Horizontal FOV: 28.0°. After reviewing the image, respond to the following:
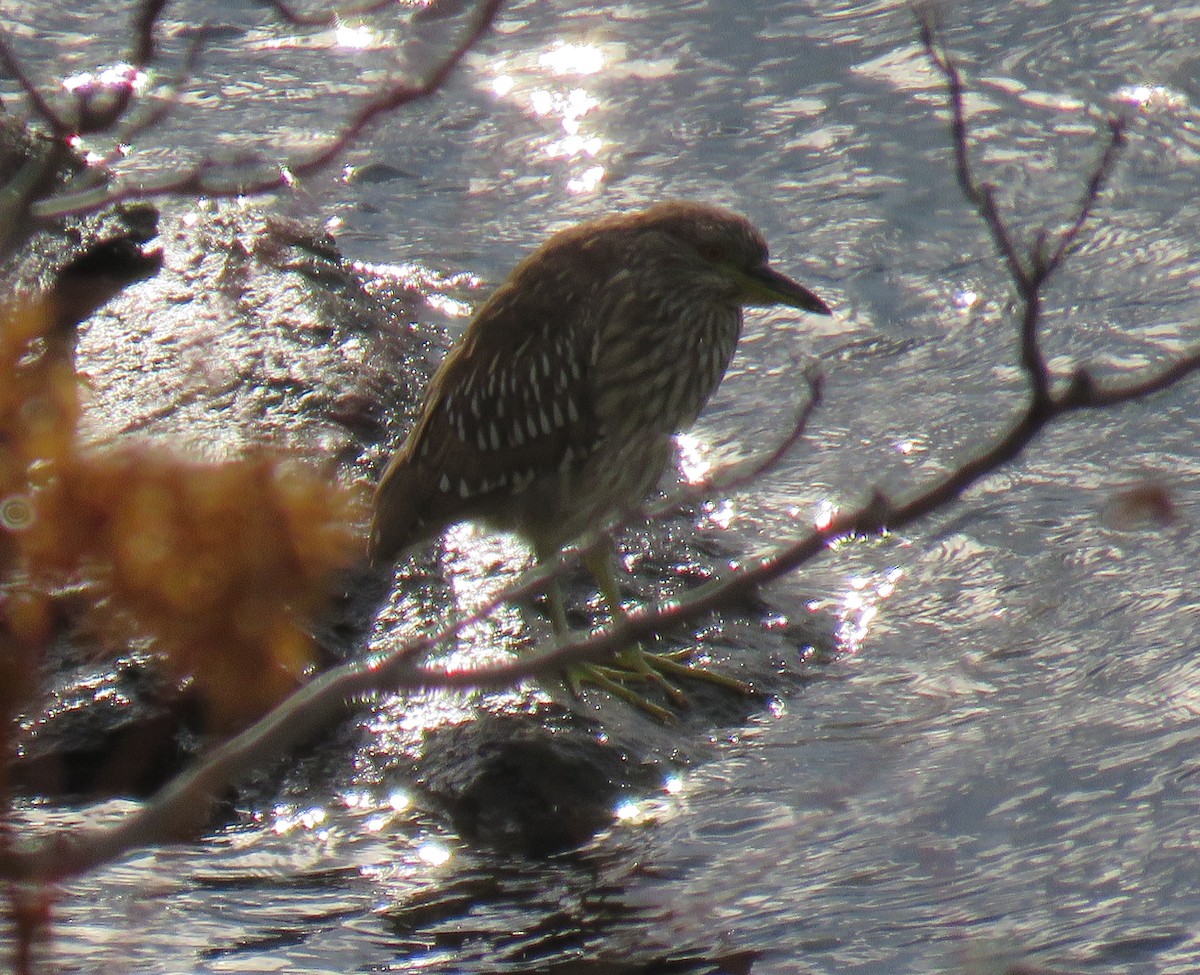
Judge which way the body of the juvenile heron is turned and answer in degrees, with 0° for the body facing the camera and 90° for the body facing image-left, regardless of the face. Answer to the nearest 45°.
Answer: approximately 270°
